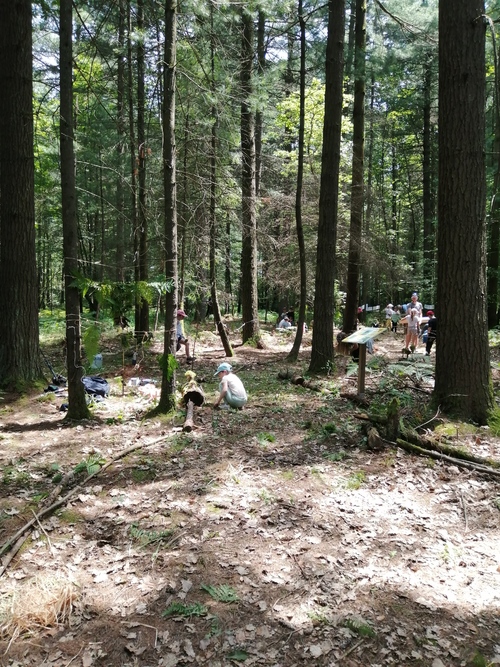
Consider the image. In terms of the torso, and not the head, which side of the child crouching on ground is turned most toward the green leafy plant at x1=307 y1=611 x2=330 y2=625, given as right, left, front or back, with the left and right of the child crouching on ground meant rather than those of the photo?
left

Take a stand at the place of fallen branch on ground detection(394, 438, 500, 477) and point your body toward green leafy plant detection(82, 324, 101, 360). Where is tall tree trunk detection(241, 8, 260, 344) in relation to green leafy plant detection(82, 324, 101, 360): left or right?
right

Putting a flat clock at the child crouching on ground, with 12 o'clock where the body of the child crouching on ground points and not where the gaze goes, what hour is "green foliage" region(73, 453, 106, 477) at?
The green foliage is roughly at 10 o'clock from the child crouching on ground.

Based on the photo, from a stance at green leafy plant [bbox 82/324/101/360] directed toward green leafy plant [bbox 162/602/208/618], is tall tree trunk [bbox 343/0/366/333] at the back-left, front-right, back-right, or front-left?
back-left

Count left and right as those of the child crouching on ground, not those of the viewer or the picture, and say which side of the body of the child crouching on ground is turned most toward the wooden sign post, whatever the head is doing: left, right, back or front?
back

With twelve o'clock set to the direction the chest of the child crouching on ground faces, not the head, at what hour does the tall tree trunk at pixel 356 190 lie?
The tall tree trunk is roughly at 4 o'clock from the child crouching on ground.

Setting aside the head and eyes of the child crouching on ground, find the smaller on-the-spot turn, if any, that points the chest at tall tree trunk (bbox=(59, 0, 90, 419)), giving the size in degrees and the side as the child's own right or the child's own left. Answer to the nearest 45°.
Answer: approximately 45° to the child's own left

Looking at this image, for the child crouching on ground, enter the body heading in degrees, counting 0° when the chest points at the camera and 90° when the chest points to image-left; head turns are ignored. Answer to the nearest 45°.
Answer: approximately 90°

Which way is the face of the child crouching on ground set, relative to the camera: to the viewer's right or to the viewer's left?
to the viewer's left
